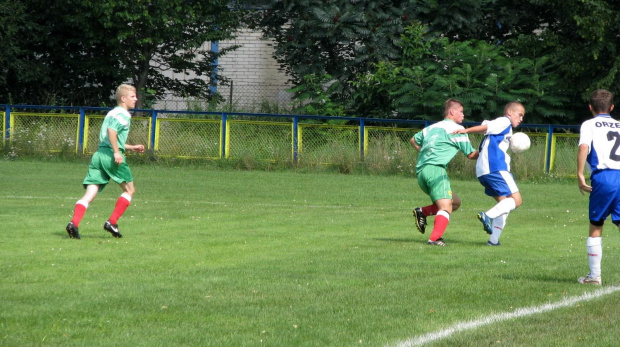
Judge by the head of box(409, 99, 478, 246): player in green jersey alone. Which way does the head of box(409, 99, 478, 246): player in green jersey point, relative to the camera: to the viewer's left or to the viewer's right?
to the viewer's right

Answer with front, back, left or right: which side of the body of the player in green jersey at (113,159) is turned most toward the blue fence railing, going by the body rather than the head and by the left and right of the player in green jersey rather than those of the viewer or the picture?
left

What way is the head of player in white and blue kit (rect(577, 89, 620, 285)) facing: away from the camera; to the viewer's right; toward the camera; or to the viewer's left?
away from the camera

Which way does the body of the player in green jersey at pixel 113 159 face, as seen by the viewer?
to the viewer's right
